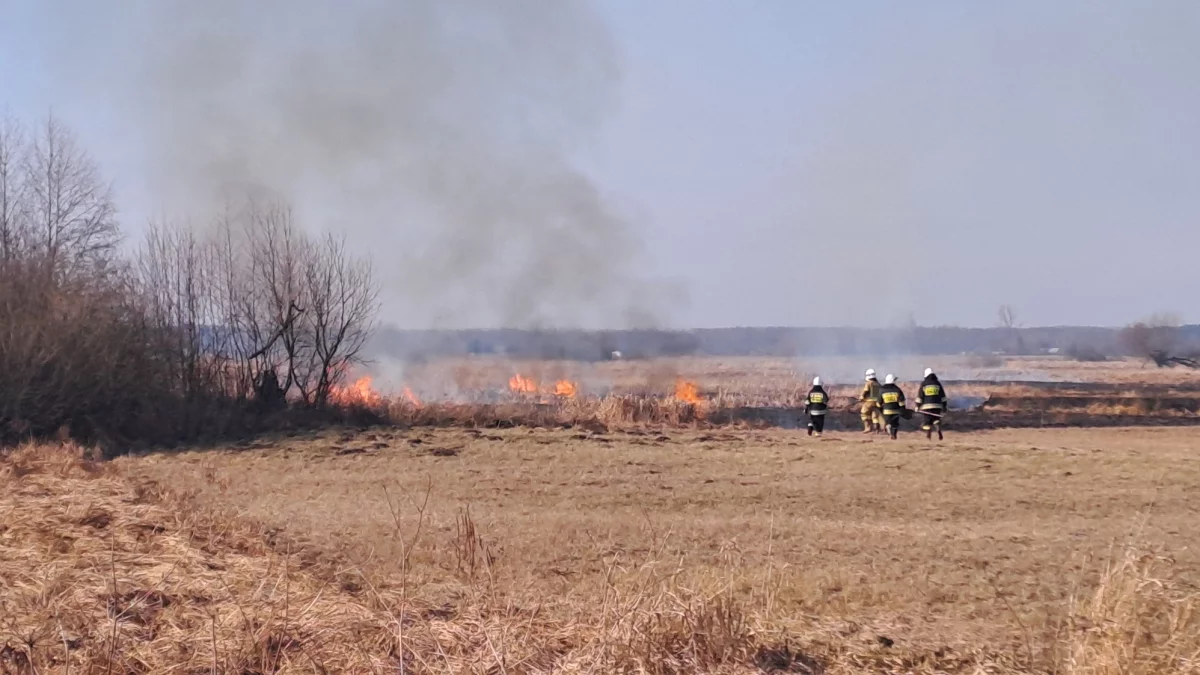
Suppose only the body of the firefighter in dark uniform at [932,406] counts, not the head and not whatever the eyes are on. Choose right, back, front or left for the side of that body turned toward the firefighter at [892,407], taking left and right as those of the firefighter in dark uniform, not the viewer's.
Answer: left

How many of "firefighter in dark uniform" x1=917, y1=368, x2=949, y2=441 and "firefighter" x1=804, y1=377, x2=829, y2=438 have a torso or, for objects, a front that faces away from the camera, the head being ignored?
2

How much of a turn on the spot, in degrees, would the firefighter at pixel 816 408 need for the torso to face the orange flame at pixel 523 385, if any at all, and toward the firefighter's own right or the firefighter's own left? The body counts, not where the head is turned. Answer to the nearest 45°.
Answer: approximately 45° to the firefighter's own left

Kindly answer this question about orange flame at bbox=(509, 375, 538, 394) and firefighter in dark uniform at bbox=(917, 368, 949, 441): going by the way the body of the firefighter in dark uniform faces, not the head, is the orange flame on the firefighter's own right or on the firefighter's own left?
on the firefighter's own left

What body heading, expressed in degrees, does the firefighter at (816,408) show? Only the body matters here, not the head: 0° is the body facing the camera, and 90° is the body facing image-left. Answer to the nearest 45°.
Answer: approximately 180°

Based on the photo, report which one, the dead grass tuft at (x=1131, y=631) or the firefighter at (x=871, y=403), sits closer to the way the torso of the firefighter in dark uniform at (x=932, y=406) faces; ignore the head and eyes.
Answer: the firefighter

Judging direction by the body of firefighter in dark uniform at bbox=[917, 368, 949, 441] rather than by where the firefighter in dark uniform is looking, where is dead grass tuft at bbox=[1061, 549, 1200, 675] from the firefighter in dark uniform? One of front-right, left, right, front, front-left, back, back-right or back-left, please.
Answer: back

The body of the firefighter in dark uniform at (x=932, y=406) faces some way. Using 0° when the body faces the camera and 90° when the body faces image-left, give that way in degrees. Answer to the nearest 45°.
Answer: approximately 180°
